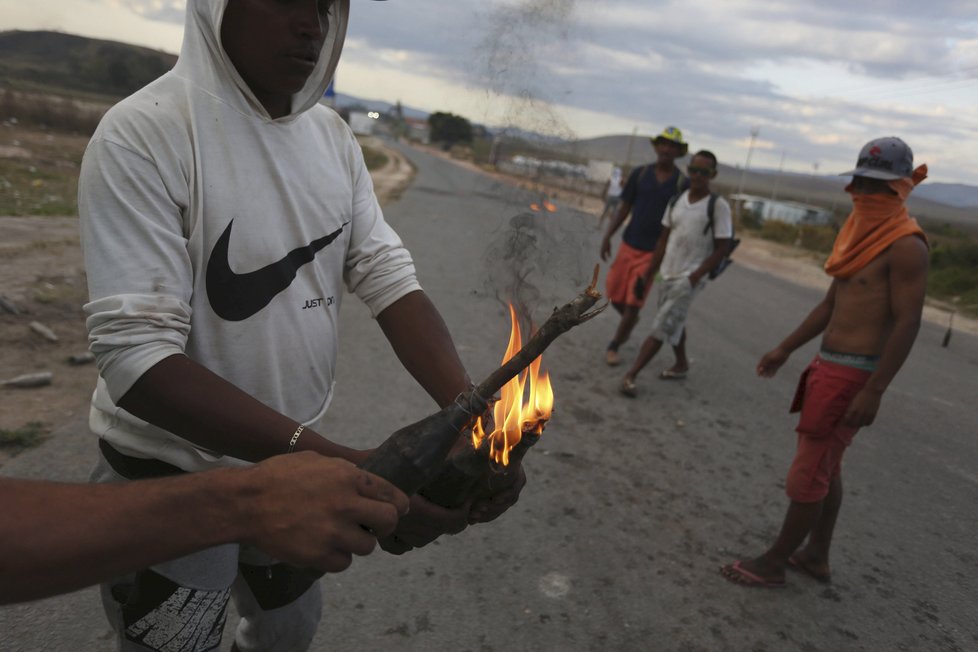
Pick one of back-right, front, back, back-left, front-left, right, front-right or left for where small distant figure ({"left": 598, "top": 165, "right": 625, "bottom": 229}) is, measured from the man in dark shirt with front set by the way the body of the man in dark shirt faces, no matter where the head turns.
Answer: back

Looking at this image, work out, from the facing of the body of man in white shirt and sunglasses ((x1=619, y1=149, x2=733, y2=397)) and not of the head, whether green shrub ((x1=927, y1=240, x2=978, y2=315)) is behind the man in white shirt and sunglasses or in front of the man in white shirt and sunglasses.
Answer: behind

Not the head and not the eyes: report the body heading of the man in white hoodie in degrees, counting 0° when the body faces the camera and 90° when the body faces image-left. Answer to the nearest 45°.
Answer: approximately 315°

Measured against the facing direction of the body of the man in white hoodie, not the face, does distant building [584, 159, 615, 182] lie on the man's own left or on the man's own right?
on the man's own left

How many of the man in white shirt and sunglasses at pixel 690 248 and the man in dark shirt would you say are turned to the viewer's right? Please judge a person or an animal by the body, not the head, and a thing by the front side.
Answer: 0

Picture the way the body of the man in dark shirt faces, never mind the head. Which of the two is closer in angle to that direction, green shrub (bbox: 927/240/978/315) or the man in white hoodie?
the man in white hoodie

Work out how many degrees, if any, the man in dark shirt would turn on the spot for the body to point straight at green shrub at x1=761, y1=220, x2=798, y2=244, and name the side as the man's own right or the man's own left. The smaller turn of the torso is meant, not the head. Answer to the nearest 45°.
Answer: approximately 180°

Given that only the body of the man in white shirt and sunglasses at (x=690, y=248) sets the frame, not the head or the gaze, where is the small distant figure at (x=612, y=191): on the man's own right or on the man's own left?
on the man's own right

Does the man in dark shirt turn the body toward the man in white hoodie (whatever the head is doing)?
yes
